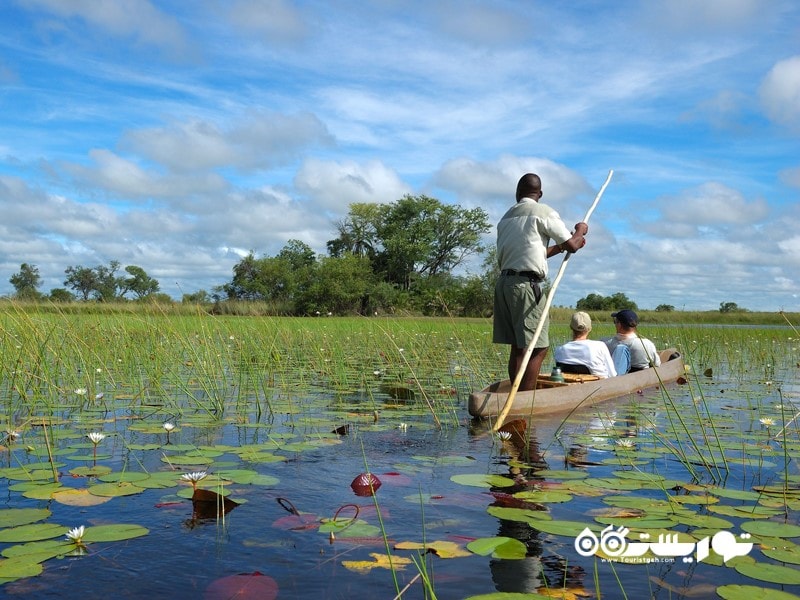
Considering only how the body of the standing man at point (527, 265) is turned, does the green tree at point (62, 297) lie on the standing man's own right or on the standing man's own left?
on the standing man's own left

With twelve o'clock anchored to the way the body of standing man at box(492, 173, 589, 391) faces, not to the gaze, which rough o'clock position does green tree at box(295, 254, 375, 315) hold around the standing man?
The green tree is roughly at 10 o'clock from the standing man.

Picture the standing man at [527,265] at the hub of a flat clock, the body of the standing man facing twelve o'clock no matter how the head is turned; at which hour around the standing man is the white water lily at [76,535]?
The white water lily is roughly at 5 o'clock from the standing man.

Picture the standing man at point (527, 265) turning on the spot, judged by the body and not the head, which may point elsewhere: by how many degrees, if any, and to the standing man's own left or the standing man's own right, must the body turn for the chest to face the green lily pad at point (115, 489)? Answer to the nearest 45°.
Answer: approximately 180°

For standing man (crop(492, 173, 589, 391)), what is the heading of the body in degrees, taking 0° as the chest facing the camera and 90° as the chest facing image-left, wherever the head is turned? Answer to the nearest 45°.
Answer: approximately 225°

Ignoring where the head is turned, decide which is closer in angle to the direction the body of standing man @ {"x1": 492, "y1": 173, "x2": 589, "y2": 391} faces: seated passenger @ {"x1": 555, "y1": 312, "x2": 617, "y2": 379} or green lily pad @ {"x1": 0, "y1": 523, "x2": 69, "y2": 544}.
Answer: the seated passenger

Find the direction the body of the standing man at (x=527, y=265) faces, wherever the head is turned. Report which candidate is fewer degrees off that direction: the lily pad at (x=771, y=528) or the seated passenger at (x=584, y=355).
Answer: the seated passenger

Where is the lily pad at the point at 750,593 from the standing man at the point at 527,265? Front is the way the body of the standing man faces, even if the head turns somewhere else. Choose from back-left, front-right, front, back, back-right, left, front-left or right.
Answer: back-right

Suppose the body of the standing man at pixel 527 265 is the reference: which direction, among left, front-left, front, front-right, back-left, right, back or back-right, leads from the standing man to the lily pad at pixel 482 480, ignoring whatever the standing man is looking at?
back-right

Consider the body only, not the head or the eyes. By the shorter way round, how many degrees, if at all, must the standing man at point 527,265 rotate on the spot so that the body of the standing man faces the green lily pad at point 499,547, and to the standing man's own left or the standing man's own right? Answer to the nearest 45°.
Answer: approximately 135° to the standing man's own right
